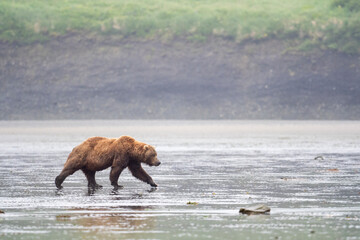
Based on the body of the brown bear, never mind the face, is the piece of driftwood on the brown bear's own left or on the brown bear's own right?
on the brown bear's own right

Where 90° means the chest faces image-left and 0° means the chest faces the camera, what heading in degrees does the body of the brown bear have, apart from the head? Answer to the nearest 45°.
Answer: approximately 270°
